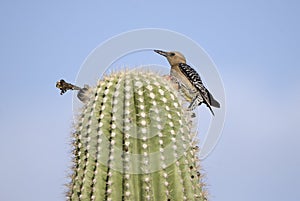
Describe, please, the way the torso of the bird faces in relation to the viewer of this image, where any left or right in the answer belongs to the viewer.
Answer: facing to the left of the viewer
